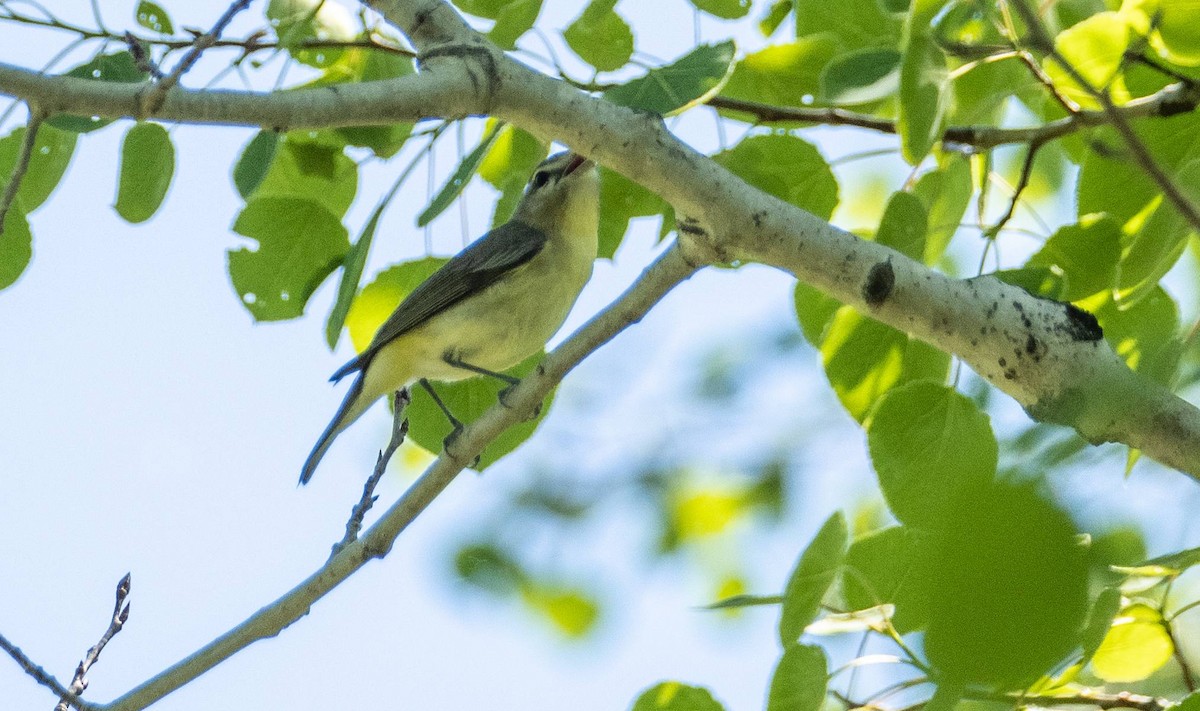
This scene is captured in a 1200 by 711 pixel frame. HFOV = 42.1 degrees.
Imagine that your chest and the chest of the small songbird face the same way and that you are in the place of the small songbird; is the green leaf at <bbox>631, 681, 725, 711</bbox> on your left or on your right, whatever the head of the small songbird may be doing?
on your right

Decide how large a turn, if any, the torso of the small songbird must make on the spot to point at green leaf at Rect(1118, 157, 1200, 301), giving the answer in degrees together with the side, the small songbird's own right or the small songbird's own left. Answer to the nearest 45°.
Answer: approximately 45° to the small songbird's own right

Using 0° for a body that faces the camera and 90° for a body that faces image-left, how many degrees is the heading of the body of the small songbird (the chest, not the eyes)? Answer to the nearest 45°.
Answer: approximately 270°

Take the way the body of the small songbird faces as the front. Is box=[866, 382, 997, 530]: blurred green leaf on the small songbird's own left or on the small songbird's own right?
on the small songbird's own right
